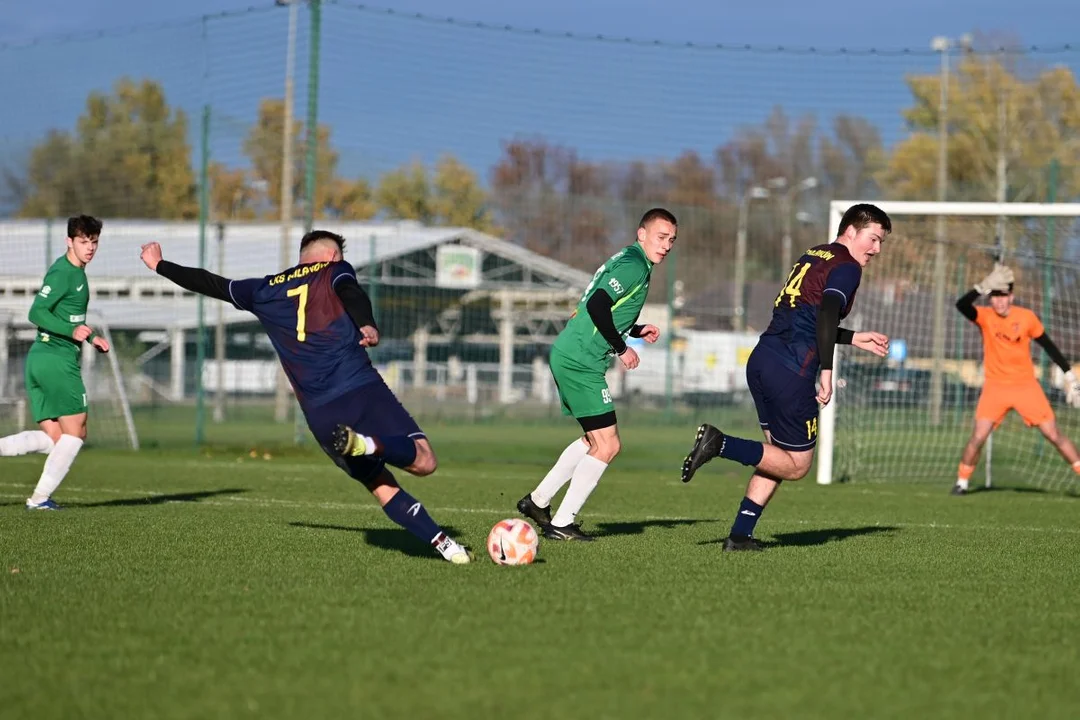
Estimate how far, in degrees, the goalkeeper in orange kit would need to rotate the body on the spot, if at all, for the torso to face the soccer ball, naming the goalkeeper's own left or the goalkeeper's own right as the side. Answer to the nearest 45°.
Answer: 0° — they already face it

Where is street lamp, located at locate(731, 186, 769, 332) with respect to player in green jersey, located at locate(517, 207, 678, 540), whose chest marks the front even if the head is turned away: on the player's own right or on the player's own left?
on the player's own left

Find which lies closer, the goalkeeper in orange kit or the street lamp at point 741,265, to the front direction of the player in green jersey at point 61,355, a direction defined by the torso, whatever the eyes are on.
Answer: the goalkeeper in orange kit

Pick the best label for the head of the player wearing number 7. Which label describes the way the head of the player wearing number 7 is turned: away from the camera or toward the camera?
away from the camera

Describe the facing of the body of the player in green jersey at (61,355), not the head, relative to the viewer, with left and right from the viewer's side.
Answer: facing to the right of the viewer

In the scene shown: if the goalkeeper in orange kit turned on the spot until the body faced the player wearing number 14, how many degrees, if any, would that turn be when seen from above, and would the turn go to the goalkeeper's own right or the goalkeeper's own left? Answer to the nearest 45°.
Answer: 0° — they already face them

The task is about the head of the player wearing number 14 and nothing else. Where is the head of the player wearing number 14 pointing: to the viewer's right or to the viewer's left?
to the viewer's right

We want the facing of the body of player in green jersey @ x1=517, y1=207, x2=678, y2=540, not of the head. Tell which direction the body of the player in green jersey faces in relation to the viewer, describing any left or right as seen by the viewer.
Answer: facing to the right of the viewer

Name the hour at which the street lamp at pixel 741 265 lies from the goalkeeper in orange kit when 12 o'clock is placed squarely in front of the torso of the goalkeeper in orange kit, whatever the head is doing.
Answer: The street lamp is roughly at 5 o'clock from the goalkeeper in orange kit.

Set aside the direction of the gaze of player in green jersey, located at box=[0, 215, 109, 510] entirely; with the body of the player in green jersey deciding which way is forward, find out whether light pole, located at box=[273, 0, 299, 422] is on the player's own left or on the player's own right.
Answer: on the player's own left

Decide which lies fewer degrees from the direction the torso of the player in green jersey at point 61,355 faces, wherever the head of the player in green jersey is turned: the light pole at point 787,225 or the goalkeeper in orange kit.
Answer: the goalkeeper in orange kit
